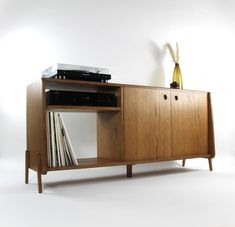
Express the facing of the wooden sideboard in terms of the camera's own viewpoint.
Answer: facing the viewer and to the right of the viewer
